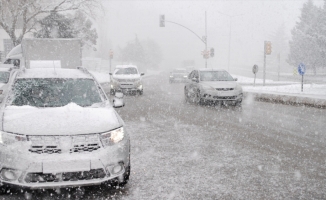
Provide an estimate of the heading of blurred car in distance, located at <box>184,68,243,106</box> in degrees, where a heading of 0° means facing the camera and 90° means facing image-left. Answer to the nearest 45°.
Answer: approximately 315°

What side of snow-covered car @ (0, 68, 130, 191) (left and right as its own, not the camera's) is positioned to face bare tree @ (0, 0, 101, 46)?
back

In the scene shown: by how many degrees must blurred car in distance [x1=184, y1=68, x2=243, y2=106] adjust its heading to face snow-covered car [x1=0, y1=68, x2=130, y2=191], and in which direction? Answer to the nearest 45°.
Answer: approximately 45° to its right

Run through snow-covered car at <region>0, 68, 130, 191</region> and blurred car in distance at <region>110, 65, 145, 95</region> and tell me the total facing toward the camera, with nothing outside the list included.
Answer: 2

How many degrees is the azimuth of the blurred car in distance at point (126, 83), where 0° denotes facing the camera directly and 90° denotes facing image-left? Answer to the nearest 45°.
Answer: approximately 0°

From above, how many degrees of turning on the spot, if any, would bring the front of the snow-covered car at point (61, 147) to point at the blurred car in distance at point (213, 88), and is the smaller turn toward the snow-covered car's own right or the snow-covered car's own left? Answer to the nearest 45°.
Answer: approximately 135° to the snow-covered car's own left

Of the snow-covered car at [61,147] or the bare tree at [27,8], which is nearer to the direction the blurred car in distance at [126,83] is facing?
the snow-covered car
